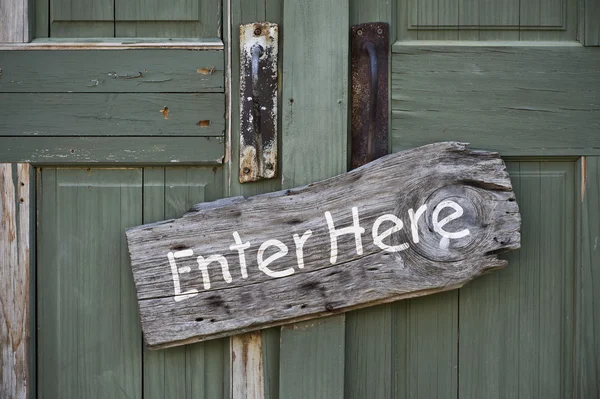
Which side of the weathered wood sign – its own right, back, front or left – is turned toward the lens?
front

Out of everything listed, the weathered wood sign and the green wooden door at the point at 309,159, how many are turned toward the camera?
2

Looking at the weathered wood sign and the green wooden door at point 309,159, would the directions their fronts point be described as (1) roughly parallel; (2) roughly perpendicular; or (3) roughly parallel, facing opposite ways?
roughly parallel

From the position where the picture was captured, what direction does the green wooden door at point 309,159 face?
facing the viewer
